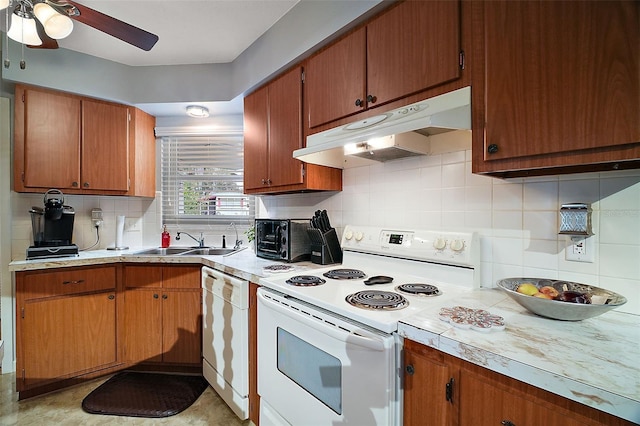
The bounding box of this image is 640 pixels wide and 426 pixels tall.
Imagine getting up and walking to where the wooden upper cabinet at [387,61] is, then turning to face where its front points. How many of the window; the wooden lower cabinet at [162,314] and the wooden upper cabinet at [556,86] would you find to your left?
1

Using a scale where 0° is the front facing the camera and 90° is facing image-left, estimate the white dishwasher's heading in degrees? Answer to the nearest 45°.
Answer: approximately 45°

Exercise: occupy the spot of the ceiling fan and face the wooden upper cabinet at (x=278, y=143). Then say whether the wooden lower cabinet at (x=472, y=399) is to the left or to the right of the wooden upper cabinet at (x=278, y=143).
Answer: right

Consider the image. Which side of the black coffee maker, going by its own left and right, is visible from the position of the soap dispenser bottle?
left

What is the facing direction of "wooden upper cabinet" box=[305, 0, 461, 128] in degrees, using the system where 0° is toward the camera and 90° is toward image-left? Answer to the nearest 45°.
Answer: approximately 45°

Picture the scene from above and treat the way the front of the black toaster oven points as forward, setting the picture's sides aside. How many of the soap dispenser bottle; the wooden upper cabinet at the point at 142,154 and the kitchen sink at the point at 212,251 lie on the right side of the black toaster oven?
3

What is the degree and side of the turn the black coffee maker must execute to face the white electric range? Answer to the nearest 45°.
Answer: approximately 45° to its left

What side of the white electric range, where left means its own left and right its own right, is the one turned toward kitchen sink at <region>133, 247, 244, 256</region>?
right

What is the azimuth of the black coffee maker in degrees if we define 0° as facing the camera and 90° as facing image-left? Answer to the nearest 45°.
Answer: approximately 0°

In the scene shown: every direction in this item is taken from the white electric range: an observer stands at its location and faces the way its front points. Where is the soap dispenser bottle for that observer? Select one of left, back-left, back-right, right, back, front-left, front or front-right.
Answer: right

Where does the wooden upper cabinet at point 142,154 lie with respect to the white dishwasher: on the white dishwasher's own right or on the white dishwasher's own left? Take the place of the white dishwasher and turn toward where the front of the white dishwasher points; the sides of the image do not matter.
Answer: on the white dishwasher's own right

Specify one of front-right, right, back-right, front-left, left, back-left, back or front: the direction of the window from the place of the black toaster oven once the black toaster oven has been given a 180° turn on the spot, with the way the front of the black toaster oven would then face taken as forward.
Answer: left

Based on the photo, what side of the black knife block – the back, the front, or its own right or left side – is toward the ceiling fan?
front
